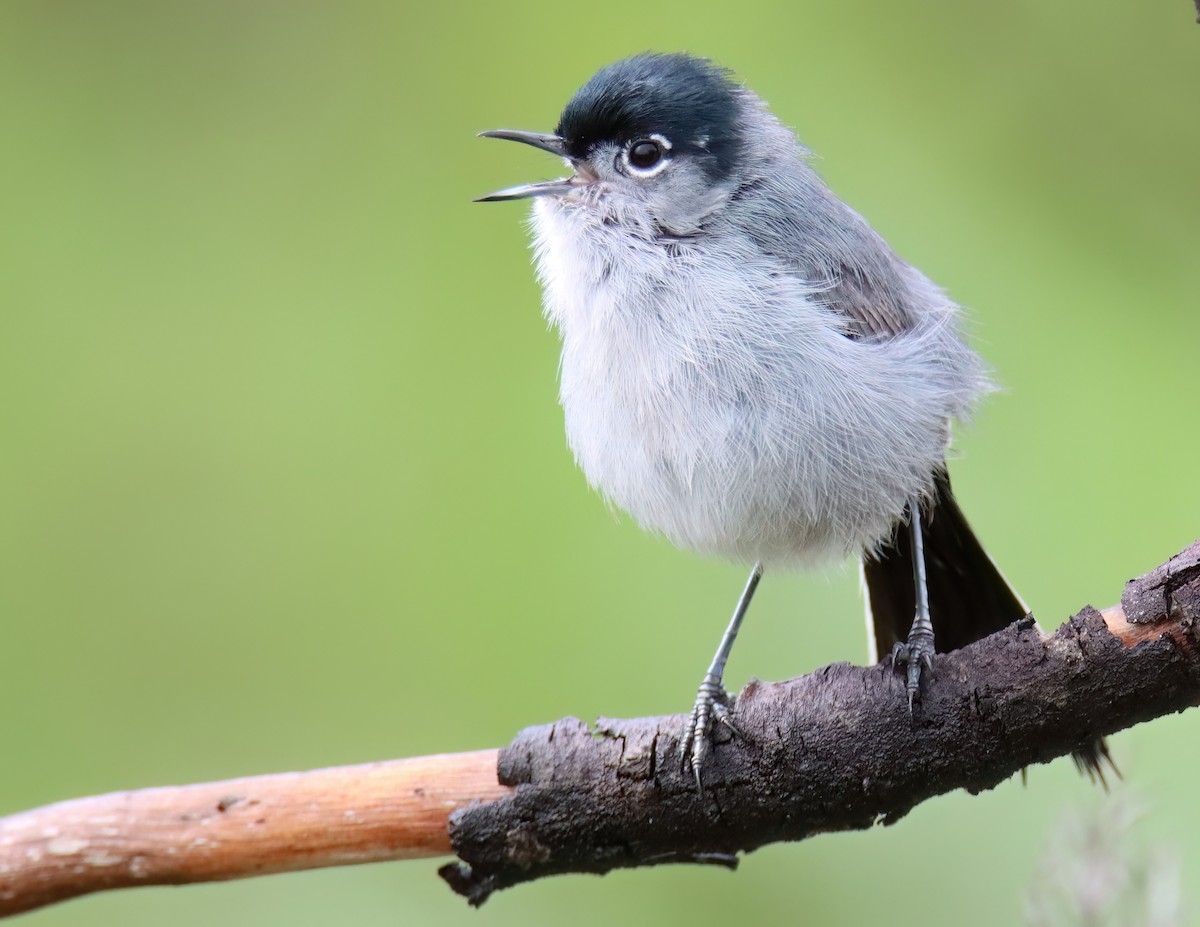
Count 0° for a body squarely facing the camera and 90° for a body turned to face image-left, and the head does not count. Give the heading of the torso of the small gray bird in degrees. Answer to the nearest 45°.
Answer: approximately 45°
